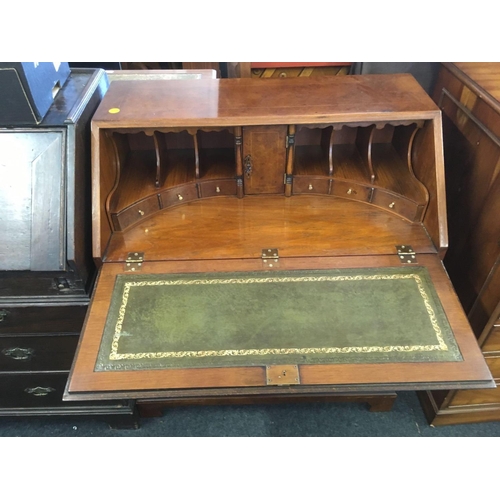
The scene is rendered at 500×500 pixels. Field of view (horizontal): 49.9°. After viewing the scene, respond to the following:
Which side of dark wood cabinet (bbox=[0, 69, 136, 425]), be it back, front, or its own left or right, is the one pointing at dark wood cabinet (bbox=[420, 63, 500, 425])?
left

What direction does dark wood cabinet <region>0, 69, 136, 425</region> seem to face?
toward the camera

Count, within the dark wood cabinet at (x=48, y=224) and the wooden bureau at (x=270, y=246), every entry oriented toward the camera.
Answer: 2

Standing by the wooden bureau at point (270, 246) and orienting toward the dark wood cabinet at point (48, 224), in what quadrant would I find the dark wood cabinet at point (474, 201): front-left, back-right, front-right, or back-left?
back-right

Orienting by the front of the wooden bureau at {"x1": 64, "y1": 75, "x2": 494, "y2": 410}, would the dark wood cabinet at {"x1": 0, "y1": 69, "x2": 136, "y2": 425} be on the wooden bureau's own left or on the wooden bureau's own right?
on the wooden bureau's own right

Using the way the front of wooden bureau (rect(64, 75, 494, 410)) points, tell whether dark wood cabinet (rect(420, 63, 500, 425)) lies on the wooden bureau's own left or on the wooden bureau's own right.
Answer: on the wooden bureau's own left

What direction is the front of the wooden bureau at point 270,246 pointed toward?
toward the camera
